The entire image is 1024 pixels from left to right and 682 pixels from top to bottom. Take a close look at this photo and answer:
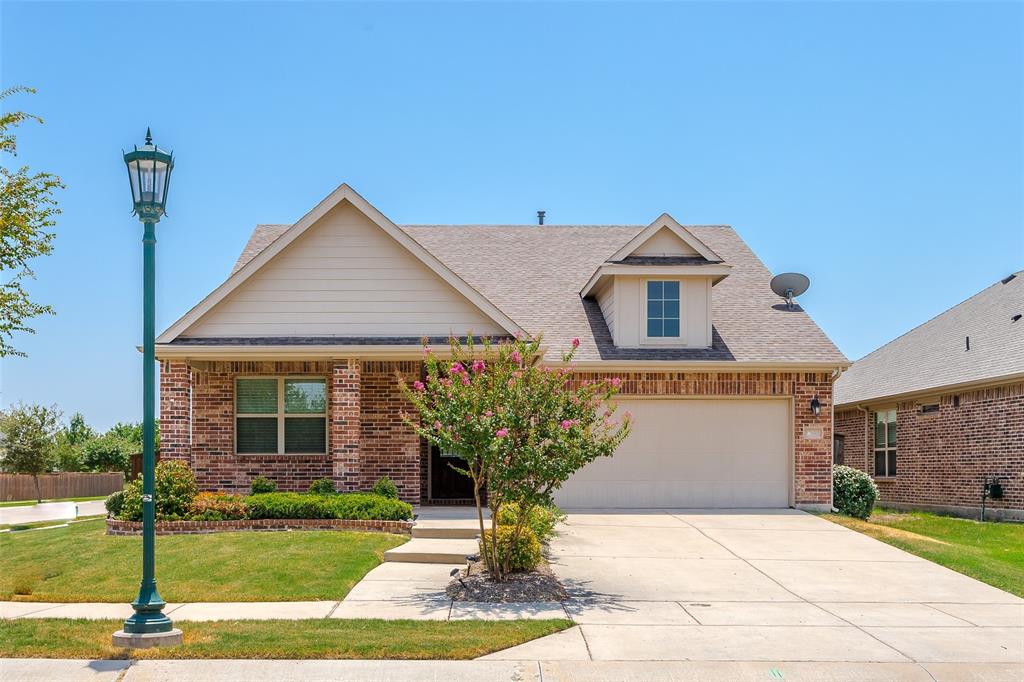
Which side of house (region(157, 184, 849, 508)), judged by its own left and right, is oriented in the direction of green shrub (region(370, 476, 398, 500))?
front

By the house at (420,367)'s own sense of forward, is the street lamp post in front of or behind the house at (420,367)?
in front

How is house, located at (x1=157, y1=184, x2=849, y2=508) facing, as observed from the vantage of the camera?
facing the viewer

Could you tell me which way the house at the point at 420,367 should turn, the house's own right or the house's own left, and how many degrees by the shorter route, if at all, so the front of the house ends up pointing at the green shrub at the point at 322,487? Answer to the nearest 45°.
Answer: approximately 45° to the house's own right

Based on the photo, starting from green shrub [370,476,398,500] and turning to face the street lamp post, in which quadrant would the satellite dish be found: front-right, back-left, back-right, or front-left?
back-left

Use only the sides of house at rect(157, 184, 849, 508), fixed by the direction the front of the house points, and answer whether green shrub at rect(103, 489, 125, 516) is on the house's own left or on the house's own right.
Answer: on the house's own right

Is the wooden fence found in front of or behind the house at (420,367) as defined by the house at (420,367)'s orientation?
behind

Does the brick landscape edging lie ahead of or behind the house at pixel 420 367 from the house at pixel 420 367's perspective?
ahead

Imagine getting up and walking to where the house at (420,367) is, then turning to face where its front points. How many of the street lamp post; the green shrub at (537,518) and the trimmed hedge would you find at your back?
0

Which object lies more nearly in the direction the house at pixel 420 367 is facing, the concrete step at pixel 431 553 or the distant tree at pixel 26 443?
the concrete step

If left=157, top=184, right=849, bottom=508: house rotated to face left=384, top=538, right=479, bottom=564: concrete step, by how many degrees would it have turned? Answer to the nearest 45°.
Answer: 0° — it already faces it

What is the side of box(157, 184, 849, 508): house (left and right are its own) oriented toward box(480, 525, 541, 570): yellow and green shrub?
front

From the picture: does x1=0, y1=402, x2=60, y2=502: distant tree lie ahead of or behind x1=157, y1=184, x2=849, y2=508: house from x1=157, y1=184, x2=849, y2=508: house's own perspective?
behind
